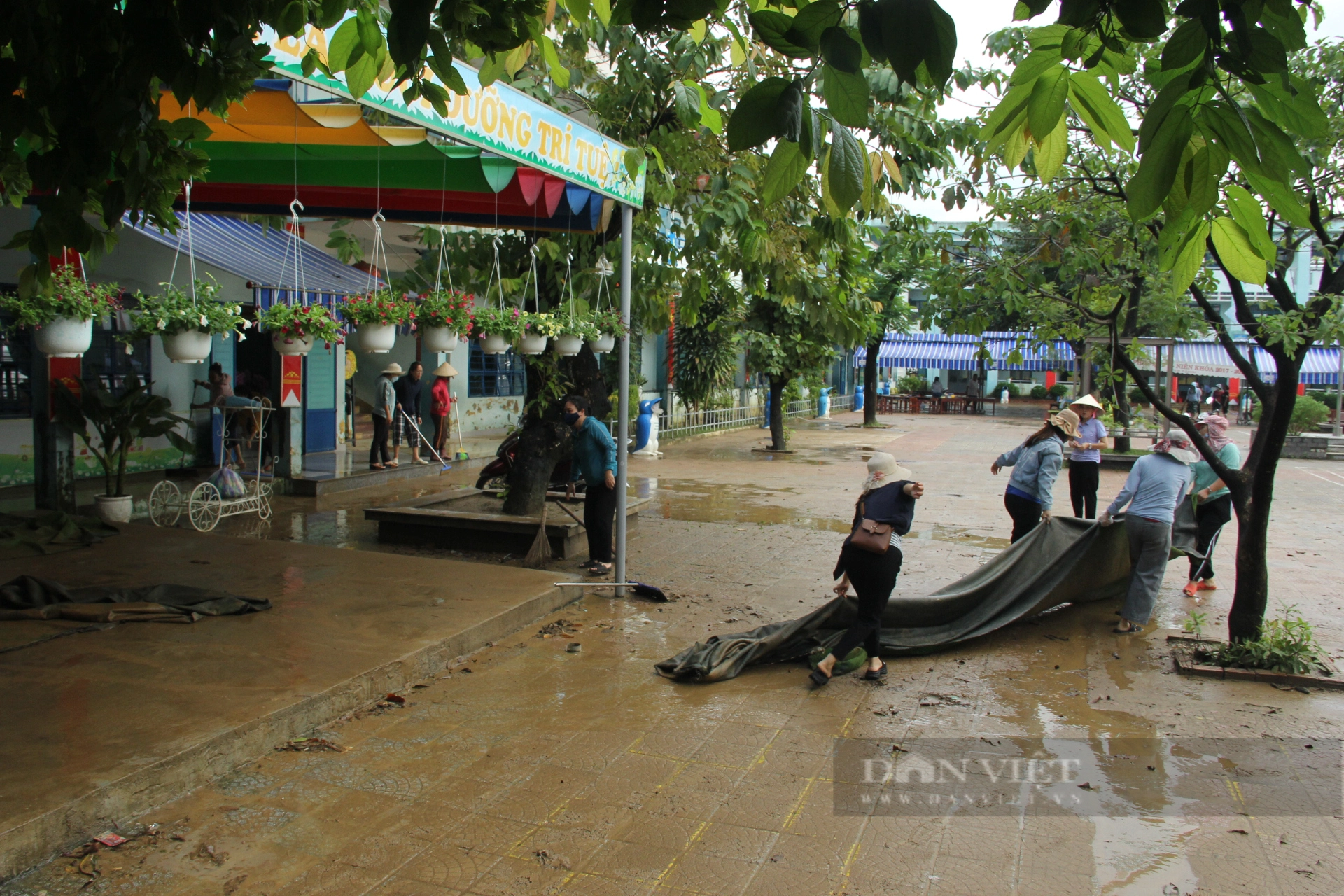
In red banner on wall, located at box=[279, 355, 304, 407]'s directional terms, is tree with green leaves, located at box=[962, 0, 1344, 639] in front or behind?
in front

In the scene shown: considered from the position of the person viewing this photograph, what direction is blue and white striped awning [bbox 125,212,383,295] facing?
facing the viewer and to the right of the viewer

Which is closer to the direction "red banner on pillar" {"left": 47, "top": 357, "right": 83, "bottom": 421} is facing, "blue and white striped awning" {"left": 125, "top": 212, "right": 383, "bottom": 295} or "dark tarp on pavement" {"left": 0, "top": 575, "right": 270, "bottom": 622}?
the dark tarp on pavement

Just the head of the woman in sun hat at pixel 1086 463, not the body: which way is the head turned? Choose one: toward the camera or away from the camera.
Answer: toward the camera

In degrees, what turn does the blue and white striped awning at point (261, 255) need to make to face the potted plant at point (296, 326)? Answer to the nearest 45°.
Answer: approximately 45° to its right

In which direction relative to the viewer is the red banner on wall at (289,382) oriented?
toward the camera

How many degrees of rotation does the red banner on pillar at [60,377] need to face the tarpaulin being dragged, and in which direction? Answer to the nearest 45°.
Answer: approximately 45° to its left

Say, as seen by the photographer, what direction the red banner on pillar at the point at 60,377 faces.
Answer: facing the viewer
